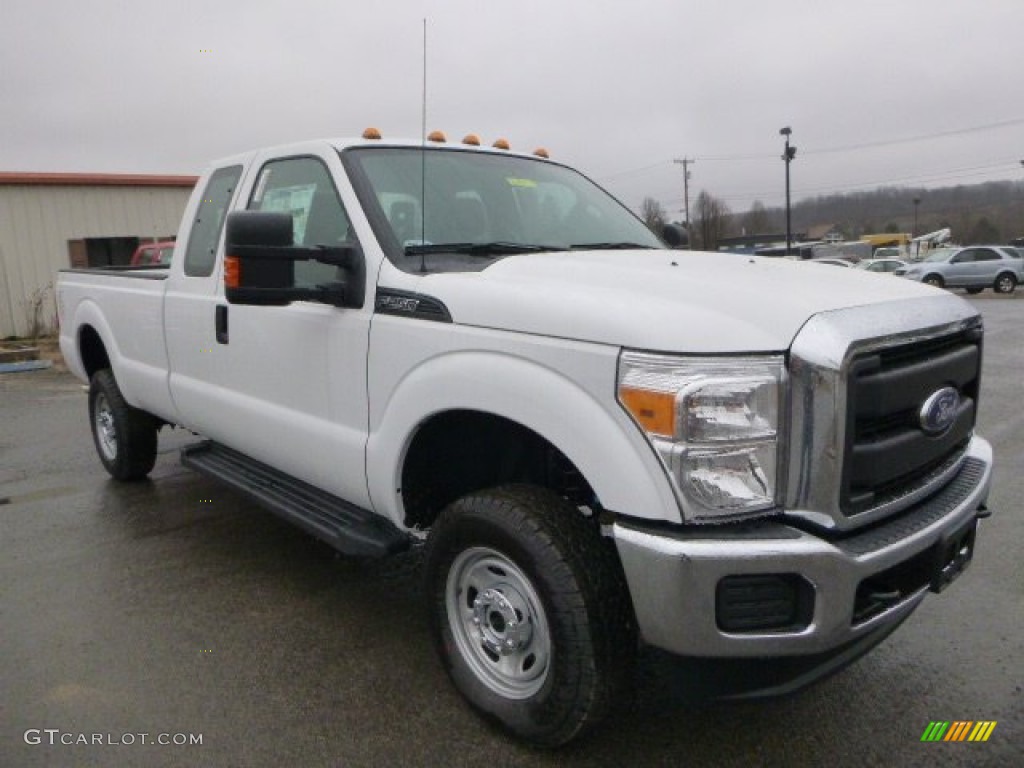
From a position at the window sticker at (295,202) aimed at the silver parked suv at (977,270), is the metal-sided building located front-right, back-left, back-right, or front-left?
front-left

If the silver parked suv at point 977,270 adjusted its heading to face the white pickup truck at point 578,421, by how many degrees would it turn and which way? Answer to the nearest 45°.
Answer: approximately 90° to its left

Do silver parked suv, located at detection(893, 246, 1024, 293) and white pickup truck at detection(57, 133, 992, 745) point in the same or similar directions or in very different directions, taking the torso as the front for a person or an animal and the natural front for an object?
very different directions

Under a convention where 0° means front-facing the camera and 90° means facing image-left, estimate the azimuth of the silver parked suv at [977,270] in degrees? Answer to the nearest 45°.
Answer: approximately 90°

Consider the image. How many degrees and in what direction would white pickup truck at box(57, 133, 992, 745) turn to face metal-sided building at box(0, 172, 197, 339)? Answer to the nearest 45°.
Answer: approximately 180°

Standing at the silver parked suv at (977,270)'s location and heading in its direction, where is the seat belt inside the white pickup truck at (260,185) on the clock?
The seat belt inside the white pickup truck is roughly at 9 o'clock from the silver parked suv.

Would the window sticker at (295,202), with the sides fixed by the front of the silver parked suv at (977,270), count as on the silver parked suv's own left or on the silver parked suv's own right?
on the silver parked suv's own left

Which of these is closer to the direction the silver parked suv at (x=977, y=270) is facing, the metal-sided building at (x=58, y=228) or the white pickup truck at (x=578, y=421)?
the metal-sided building

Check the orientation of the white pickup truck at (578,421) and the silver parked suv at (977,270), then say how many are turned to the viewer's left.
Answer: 1

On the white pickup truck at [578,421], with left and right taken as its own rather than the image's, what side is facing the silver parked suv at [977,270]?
left
